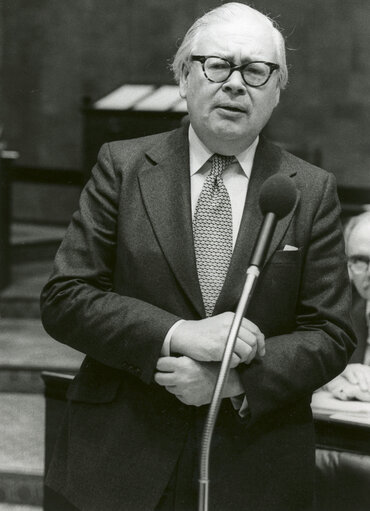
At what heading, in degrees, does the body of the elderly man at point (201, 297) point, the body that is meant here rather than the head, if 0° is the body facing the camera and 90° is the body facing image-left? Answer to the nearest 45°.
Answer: approximately 0°

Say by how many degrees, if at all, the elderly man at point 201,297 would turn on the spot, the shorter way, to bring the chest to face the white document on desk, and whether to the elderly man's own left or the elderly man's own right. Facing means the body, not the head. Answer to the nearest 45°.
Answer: approximately 135° to the elderly man's own left
